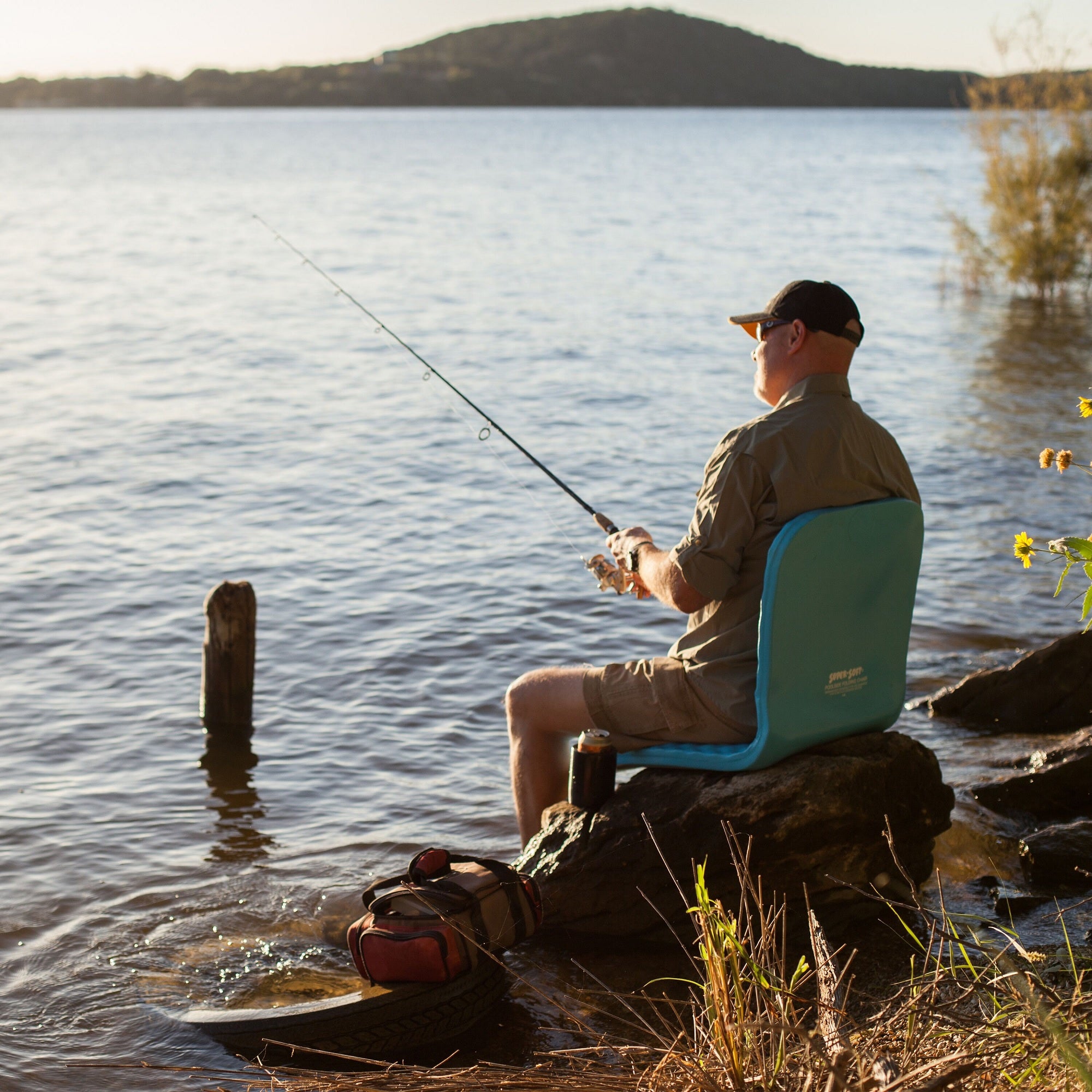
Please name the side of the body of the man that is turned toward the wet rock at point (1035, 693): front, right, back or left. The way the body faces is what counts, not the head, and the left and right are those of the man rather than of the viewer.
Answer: right

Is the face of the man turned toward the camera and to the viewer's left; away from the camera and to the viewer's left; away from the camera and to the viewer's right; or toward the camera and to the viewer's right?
away from the camera and to the viewer's left

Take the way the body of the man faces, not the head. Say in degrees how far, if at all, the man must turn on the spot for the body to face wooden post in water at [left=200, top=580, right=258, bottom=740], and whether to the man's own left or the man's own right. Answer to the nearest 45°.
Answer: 0° — they already face it

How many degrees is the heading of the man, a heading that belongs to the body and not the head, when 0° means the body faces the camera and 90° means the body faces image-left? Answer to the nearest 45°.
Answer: approximately 135°

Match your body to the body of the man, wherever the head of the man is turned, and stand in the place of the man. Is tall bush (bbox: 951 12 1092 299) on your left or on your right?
on your right

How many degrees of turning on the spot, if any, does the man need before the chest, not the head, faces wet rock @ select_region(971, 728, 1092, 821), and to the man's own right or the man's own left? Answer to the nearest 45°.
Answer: approximately 90° to the man's own right

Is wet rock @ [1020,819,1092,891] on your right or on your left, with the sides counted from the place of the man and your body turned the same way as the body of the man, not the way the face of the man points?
on your right
